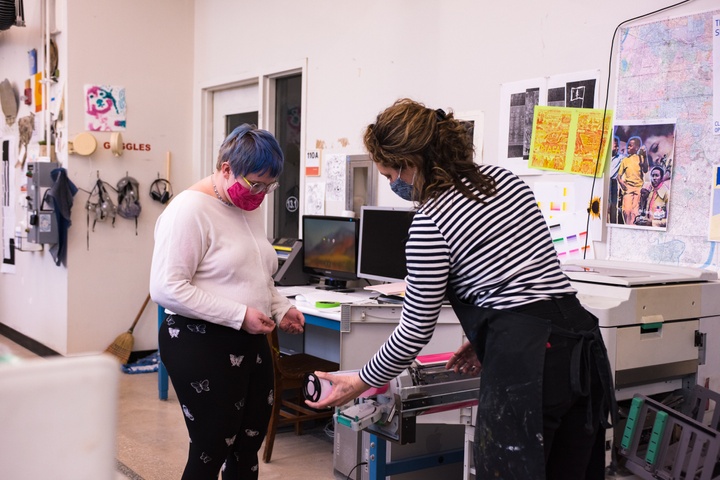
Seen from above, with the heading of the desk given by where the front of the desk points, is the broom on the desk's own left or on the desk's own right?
on the desk's own right

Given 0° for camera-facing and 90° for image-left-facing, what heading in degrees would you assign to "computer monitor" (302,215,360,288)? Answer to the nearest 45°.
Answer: approximately 45°

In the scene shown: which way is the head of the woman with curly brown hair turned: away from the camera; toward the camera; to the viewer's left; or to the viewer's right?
to the viewer's left

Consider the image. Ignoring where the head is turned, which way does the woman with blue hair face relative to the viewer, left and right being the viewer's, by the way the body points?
facing the viewer and to the right of the viewer

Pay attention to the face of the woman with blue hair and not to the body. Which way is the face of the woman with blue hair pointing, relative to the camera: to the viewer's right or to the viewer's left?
to the viewer's right

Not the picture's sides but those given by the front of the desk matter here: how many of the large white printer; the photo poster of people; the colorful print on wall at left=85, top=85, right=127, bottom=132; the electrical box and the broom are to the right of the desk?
3

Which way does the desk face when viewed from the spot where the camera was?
facing the viewer and to the left of the viewer

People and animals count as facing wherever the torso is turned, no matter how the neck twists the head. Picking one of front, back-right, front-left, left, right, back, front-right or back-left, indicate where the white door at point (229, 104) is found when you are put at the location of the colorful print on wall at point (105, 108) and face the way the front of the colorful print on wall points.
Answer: left

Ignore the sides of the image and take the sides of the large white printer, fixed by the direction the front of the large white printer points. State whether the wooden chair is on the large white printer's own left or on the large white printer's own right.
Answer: on the large white printer's own right

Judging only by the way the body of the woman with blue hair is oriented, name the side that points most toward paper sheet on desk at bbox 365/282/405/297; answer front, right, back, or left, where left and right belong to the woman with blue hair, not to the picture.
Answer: left

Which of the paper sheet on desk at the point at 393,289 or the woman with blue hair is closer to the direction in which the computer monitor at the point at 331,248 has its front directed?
the woman with blue hair

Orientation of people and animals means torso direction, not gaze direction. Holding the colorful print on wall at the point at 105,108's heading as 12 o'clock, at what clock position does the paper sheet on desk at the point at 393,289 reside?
The paper sheet on desk is roughly at 11 o'clock from the colorful print on wall.
